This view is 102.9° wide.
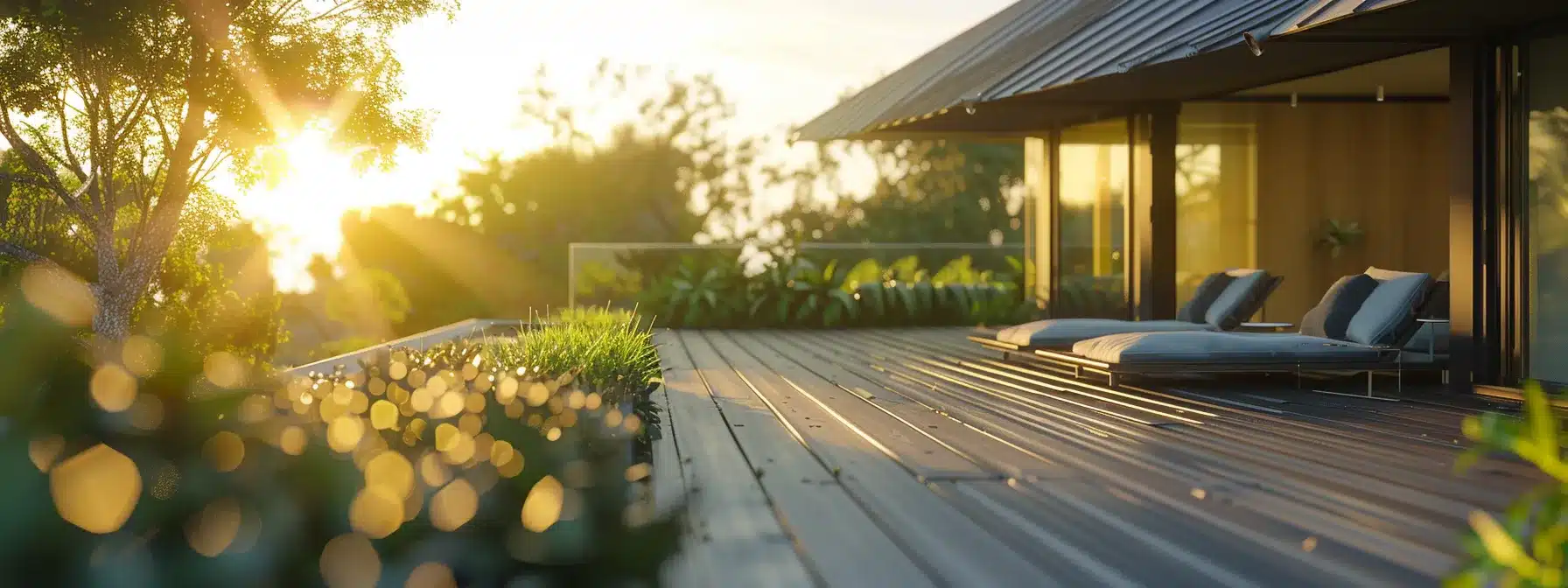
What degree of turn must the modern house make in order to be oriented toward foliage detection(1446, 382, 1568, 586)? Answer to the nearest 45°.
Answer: approximately 45° to its left

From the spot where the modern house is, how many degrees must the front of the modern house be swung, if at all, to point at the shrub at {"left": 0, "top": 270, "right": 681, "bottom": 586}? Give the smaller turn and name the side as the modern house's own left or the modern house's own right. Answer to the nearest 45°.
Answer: approximately 45° to the modern house's own left

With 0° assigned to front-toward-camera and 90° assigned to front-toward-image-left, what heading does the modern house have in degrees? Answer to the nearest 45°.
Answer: approximately 45°
